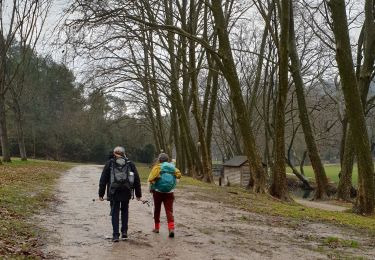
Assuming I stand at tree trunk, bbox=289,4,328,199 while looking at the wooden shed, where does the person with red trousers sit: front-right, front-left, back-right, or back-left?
back-left

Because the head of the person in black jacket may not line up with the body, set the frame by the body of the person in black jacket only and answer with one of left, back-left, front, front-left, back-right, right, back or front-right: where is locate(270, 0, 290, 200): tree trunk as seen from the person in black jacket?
front-right

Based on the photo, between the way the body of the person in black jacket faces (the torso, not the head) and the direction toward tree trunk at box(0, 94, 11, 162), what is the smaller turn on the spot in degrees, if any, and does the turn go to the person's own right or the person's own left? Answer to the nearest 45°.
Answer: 0° — they already face it

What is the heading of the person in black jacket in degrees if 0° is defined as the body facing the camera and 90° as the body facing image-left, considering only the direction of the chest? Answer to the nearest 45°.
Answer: approximately 180°

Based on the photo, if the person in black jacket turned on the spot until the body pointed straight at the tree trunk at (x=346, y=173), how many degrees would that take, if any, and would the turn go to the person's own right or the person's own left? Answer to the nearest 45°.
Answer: approximately 45° to the person's own right

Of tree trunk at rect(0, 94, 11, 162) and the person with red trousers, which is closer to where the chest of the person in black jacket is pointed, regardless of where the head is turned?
the tree trunk

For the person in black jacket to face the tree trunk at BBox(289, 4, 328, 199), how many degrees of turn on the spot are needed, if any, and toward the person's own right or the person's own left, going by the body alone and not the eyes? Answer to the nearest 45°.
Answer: approximately 45° to the person's own right

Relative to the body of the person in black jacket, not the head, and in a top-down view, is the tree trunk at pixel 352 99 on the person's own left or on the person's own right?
on the person's own right

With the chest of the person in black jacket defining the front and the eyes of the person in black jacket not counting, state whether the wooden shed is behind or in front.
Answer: in front

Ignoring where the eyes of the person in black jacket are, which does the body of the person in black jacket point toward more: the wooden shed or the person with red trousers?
the wooden shed

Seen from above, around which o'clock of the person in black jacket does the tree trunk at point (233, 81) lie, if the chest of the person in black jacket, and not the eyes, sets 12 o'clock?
The tree trunk is roughly at 1 o'clock from the person in black jacket.
